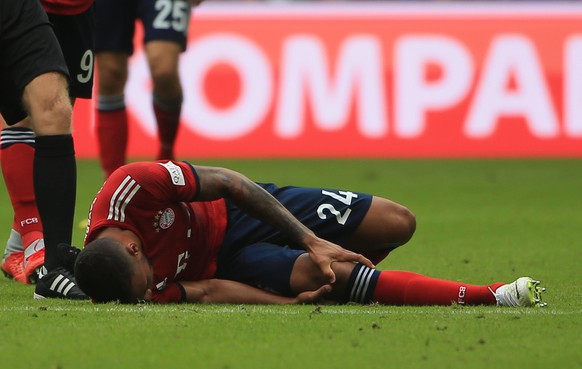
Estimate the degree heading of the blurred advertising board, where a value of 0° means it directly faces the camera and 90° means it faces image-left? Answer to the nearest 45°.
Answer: approximately 0°
